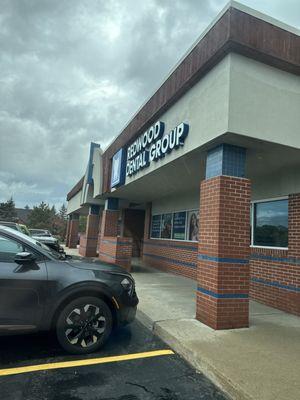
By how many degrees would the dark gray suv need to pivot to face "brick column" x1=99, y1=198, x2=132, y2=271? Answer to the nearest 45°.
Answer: approximately 90° to its left

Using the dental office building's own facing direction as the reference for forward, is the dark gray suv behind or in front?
in front

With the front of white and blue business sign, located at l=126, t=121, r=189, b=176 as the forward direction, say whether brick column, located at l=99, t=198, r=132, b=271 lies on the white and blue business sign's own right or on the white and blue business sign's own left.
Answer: on the white and blue business sign's own right

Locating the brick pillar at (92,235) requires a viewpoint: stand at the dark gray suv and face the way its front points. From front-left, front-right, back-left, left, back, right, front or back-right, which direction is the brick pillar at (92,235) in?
left

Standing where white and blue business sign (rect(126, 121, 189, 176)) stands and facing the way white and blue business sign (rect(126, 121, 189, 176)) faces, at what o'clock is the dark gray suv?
The dark gray suv is roughly at 11 o'clock from the white and blue business sign.

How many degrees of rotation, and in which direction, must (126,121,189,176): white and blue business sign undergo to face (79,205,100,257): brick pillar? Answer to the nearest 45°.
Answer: approximately 135° to its right

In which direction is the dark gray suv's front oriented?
to the viewer's right

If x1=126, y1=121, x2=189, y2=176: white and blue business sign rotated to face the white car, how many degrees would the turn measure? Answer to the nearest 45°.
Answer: approximately 90° to its right

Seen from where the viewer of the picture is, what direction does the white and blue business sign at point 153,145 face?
facing the viewer and to the left of the viewer

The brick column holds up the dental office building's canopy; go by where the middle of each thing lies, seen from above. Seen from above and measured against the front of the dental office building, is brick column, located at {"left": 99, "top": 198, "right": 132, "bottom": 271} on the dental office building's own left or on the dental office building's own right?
on the dental office building's own right

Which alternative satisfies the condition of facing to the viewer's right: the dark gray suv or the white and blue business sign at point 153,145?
the dark gray suv

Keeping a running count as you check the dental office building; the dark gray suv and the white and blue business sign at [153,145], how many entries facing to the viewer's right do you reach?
1
